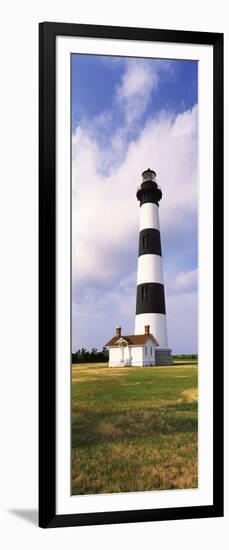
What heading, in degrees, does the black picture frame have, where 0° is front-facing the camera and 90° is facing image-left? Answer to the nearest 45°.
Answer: approximately 315°
